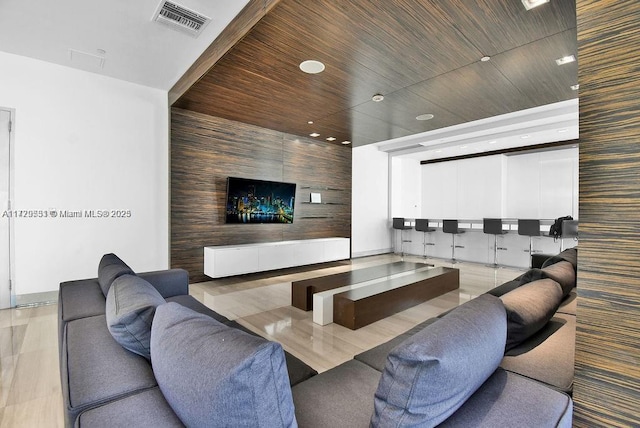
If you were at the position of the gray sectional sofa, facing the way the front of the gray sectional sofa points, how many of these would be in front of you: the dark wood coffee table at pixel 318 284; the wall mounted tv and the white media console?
3

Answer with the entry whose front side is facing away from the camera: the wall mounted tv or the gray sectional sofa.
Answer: the gray sectional sofa

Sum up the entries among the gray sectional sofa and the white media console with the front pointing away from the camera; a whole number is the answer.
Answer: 1

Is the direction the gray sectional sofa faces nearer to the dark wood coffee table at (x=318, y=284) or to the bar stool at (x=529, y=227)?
the dark wood coffee table

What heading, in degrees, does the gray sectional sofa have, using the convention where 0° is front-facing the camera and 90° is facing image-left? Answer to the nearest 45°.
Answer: approximately 180°

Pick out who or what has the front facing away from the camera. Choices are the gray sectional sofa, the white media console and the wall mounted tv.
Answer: the gray sectional sofa
